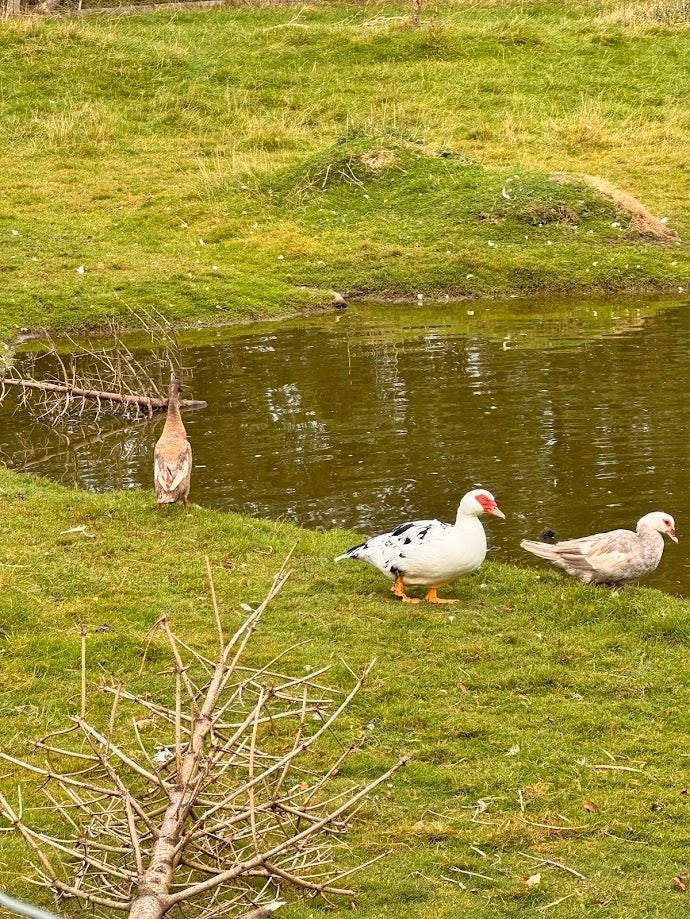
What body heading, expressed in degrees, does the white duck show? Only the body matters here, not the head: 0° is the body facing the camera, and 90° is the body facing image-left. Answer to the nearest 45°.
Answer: approximately 270°

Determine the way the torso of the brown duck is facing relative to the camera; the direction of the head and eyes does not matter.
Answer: away from the camera

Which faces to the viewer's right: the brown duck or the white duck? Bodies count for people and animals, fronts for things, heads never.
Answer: the white duck

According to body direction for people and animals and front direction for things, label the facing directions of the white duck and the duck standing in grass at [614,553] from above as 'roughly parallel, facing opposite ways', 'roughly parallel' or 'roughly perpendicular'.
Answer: roughly parallel

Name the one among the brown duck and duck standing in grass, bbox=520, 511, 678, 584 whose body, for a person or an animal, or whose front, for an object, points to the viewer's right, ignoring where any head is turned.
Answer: the duck standing in grass

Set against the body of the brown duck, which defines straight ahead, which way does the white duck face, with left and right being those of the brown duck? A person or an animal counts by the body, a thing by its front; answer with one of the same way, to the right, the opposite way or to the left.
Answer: to the right

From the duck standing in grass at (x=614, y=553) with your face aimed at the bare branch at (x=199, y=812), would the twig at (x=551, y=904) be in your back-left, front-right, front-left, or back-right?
front-left

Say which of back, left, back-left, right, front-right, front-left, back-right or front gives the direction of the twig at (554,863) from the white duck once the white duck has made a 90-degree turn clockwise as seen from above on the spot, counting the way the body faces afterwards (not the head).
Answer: front

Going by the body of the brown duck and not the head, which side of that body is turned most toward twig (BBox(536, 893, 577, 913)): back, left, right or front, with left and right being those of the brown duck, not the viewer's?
back

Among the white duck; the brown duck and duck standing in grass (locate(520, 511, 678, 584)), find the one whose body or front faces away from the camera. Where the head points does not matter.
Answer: the brown duck

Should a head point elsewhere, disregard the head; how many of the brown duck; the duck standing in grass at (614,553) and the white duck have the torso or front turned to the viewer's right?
2

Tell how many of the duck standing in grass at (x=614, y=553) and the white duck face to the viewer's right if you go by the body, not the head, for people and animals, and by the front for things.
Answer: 2

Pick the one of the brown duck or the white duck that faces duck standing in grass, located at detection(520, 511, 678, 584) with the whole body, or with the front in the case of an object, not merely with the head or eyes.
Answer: the white duck

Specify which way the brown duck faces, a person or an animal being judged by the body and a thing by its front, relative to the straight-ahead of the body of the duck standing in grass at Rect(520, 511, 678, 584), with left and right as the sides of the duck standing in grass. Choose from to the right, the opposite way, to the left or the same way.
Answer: to the left

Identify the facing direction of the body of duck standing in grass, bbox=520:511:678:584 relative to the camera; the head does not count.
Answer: to the viewer's right

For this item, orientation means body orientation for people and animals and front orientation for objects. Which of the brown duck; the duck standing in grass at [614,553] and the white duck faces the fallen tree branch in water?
the brown duck
